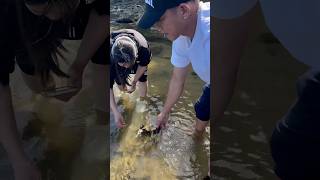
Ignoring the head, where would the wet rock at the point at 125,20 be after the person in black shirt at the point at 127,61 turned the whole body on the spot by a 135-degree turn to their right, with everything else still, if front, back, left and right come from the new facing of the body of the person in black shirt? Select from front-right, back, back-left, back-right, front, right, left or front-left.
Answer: front-right

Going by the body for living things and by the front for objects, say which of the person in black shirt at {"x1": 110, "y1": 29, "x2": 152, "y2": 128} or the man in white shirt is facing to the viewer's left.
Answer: the man in white shirt

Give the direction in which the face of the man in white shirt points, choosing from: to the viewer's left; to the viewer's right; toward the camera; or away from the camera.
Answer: to the viewer's left

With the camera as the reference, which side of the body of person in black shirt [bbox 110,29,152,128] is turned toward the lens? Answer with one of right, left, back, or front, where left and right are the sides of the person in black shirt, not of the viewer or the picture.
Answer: front

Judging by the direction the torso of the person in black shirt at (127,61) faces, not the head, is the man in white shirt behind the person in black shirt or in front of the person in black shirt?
in front

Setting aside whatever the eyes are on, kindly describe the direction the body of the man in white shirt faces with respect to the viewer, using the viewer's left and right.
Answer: facing to the left of the viewer

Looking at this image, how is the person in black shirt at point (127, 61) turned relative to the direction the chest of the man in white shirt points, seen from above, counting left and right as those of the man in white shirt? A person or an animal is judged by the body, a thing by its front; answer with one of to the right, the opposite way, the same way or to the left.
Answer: to the left

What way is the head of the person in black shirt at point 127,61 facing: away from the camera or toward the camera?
toward the camera
